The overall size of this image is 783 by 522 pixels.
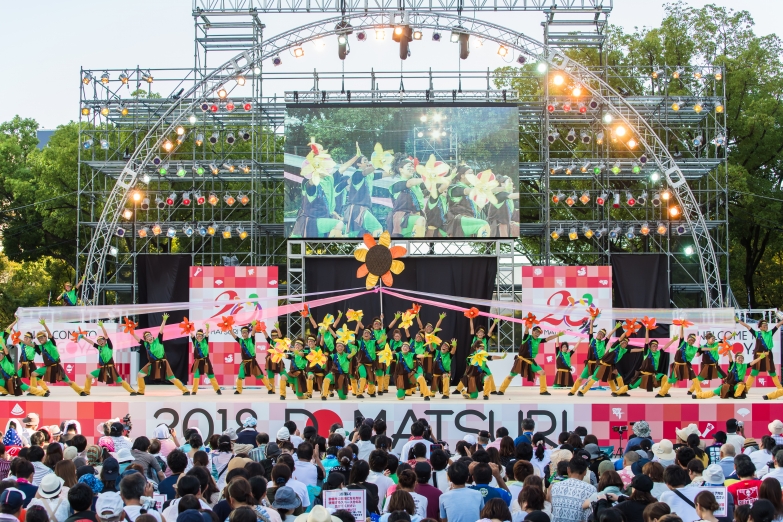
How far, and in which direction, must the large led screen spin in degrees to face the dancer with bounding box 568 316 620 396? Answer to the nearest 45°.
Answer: approximately 45° to its left

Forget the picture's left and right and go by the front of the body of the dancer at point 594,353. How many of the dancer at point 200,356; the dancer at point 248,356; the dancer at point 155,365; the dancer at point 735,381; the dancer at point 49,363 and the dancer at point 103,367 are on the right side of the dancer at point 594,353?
5

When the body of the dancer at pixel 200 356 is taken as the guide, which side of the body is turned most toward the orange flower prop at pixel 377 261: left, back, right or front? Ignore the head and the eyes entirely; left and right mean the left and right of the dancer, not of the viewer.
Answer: left

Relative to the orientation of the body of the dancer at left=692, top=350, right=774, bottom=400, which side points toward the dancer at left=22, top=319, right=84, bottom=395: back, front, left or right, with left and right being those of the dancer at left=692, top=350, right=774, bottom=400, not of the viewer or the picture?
right

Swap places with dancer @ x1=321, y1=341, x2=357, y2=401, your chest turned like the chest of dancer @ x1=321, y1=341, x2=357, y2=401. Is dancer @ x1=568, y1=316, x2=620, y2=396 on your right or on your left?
on your left

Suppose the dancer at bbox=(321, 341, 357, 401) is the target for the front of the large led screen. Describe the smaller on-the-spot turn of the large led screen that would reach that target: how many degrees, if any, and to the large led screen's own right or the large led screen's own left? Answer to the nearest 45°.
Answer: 0° — it already faces them

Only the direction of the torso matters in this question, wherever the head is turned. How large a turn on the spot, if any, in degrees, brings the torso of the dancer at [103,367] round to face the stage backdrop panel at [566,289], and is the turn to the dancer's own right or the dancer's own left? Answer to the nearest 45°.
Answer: approximately 90° to the dancer's own left
